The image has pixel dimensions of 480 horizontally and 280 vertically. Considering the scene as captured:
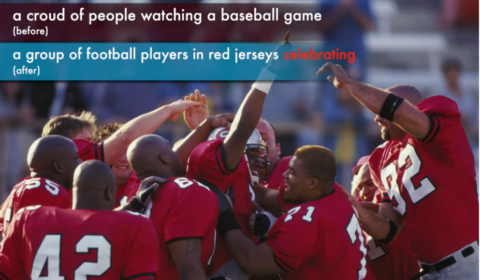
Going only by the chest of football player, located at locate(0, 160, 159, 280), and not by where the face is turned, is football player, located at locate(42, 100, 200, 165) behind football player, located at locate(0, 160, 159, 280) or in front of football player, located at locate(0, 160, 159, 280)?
in front

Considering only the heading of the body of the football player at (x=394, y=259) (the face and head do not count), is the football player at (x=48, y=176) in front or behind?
in front

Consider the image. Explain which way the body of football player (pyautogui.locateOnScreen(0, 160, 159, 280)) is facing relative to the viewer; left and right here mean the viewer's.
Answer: facing away from the viewer

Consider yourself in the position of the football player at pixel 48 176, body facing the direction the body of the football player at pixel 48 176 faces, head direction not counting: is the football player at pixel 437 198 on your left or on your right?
on your right

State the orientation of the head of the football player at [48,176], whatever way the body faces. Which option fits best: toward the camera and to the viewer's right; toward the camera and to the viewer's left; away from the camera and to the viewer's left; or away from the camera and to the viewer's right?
away from the camera and to the viewer's right

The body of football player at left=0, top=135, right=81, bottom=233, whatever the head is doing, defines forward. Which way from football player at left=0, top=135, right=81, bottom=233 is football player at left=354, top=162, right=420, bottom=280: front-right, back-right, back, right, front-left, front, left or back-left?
front-right
